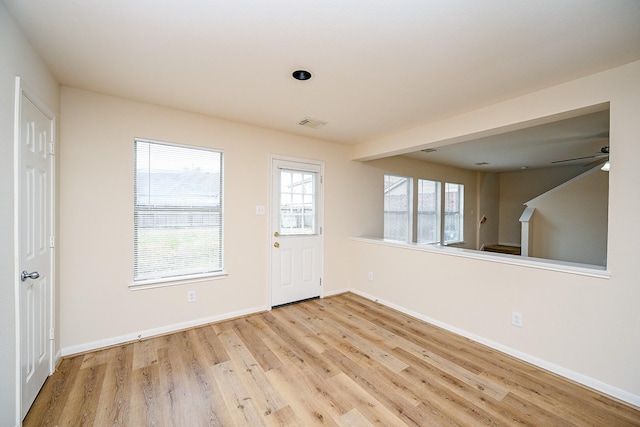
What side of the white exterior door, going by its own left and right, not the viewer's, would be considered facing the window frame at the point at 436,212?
left

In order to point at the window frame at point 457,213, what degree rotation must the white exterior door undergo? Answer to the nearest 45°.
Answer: approximately 90° to its left

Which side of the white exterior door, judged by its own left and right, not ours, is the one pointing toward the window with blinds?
right

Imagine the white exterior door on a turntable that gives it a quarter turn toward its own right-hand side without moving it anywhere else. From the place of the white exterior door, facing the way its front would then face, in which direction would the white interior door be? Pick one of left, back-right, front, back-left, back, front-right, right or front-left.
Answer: front

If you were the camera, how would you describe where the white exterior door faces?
facing the viewer and to the right of the viewer
